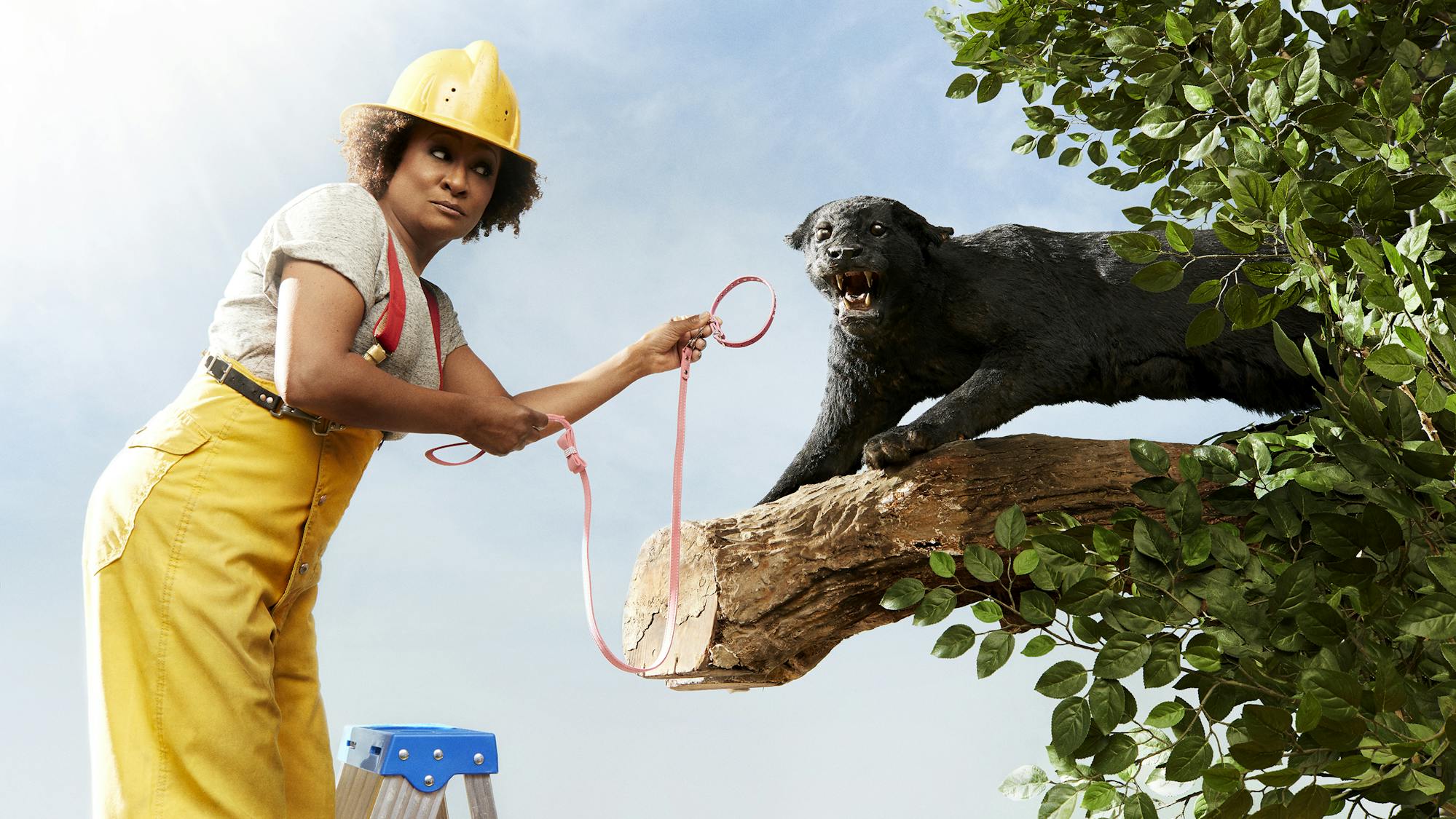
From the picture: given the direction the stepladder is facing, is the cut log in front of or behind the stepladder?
behind

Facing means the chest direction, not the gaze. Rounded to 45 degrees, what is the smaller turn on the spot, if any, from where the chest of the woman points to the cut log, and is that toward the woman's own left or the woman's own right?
approximately 45° to the woman's own left

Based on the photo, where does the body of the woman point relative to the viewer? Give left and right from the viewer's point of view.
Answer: facing the viewer and to the right of the viewer

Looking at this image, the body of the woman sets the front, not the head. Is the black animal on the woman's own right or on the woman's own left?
on the woman's own left

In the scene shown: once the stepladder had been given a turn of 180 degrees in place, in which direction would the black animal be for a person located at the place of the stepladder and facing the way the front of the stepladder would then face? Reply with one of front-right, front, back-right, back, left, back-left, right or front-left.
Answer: front
